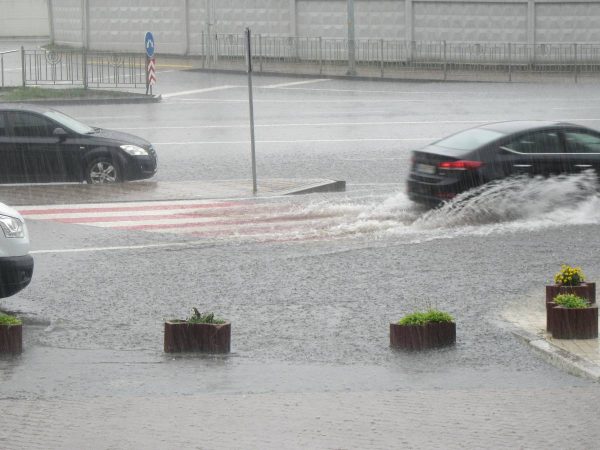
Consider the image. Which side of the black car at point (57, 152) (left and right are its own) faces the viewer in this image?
right

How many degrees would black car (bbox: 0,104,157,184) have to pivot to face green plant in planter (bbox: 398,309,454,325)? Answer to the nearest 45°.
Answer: approximately 90° to its right

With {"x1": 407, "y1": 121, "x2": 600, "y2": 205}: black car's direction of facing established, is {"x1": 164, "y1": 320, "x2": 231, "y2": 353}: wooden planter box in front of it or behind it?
behind

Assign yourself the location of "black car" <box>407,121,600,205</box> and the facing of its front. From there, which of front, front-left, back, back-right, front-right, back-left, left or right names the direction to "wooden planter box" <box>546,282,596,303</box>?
back-right

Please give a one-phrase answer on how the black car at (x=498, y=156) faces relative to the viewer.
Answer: facing away from the viewer and to the right of the viewer

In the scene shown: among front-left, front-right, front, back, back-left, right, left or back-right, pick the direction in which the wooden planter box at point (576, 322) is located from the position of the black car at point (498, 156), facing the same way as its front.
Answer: back-right

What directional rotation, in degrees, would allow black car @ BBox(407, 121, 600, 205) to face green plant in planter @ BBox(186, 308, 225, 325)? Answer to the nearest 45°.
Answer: approximately 135° to its right
